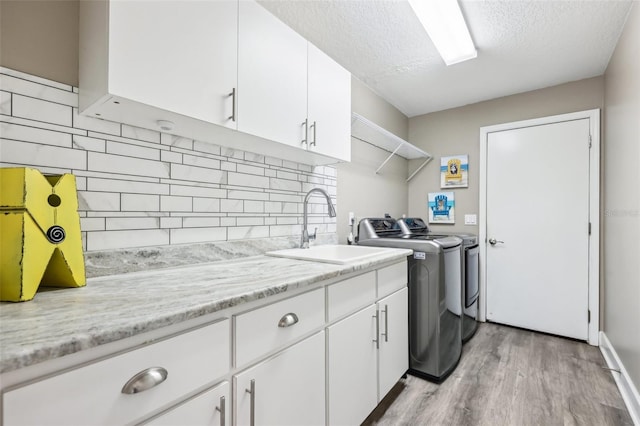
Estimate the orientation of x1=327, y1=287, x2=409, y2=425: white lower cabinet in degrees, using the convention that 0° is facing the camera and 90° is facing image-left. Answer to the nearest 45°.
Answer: approximately 315°

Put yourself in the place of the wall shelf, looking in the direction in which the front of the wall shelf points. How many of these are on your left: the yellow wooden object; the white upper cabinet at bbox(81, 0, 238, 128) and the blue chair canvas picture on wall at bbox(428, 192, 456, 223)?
1

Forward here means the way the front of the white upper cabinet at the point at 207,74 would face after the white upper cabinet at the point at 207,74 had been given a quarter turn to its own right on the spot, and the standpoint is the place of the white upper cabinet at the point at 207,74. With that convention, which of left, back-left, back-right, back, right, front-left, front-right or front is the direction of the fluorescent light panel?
back-left

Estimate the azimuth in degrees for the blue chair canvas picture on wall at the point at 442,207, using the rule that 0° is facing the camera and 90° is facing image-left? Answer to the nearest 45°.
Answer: approximately 0°

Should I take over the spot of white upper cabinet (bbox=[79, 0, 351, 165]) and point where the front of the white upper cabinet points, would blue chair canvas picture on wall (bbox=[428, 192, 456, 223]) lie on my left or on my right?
on my left

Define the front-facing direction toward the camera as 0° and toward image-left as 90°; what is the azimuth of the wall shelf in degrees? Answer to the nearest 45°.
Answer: approximately 315°

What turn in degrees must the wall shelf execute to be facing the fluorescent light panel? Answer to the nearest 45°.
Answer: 0° — it already faces it

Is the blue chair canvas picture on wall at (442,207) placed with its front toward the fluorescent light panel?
yes

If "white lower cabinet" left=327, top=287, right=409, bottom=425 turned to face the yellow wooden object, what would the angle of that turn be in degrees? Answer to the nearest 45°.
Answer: approximately 90° to its right

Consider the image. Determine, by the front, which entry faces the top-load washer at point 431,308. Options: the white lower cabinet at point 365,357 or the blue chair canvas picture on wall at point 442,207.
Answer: the blue chair canvas picture on wall

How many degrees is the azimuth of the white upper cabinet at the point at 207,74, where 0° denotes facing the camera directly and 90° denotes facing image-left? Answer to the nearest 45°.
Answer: approximately 315°
